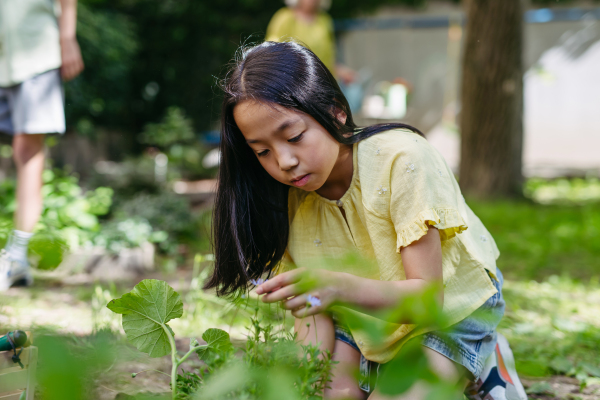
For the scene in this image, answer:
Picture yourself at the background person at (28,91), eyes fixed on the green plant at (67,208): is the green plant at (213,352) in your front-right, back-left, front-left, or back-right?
back-right

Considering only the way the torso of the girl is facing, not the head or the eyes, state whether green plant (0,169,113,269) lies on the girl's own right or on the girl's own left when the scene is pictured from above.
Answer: on the girl's own right

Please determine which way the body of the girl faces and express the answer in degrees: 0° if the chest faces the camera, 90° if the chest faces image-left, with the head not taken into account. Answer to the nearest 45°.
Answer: approximately 45°

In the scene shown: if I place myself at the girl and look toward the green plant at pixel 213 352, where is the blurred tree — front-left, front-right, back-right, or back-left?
back-right

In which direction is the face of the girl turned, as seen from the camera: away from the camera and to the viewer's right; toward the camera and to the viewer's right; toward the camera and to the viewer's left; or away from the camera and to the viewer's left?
toward the camera and to the viewer's left

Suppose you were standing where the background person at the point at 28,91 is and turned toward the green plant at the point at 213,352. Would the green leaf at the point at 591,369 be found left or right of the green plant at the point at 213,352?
left

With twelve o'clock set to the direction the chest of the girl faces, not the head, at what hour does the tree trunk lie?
The tree trunk is roughly at 5 o'clock from the girl.

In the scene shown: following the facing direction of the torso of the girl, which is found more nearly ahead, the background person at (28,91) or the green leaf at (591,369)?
the background person

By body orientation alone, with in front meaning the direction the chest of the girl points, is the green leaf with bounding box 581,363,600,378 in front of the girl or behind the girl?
behind

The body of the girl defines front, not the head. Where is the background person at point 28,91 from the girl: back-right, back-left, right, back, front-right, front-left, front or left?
right

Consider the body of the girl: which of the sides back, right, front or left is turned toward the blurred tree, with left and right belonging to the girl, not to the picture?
right
